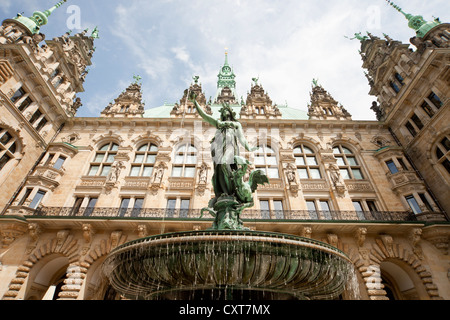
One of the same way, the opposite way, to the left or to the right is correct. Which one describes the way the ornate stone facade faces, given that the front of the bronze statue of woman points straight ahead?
the same way

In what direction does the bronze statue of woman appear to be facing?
toward the camera

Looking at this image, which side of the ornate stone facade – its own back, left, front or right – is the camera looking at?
front

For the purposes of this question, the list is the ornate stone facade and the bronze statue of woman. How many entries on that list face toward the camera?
2

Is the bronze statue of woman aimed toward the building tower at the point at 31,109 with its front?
no

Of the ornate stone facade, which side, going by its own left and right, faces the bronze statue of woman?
front

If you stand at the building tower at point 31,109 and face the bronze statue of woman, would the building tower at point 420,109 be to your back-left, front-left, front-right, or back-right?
front-left
